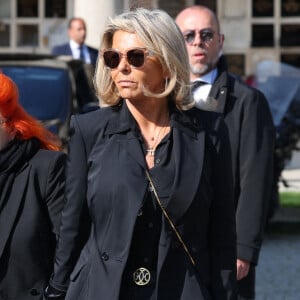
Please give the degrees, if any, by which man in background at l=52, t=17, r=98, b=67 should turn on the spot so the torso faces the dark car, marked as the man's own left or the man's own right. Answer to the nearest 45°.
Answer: approximately 45° to the man's own right

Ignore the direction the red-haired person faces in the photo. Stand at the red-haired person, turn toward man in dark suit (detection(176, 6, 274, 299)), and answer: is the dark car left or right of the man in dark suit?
left

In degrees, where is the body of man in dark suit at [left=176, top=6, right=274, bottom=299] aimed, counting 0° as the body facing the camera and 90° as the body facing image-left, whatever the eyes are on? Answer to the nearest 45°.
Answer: approximately 45°

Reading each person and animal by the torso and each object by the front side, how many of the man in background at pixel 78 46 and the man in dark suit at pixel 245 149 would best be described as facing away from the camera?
0

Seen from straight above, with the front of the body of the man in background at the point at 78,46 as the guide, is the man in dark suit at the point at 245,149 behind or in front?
in front

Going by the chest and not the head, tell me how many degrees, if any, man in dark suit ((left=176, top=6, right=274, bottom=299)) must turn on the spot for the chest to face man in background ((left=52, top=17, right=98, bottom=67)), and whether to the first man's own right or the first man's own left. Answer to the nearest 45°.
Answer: approximately 135° to the first man's own right
